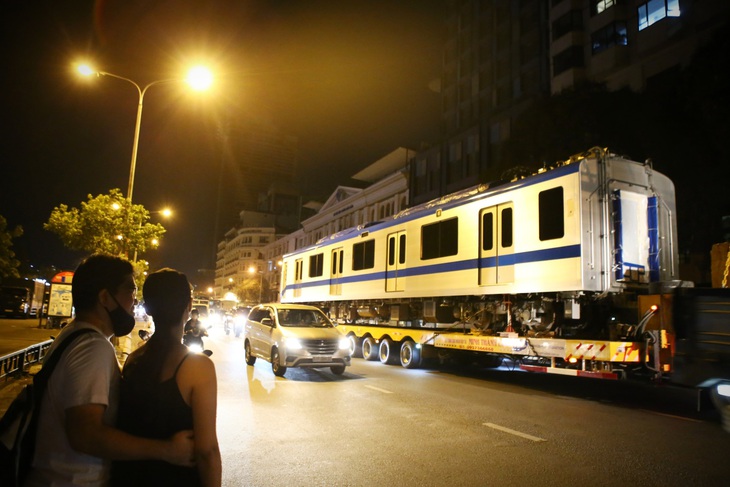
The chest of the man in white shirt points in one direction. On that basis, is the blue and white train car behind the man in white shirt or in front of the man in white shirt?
in front

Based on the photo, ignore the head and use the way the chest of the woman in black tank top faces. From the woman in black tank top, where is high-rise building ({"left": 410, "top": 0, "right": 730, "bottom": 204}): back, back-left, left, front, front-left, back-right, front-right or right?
front-right

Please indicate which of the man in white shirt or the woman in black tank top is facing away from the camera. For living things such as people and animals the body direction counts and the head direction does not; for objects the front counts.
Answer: the woman in black tank top

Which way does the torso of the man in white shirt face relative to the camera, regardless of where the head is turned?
to the viewer's right

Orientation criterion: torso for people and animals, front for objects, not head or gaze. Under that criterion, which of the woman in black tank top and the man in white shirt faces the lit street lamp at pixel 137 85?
the woman in black tank top

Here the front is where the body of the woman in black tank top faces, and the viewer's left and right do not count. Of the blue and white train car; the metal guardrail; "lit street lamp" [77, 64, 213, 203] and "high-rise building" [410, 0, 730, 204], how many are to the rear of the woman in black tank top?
0

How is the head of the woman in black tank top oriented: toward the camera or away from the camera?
away from the camera

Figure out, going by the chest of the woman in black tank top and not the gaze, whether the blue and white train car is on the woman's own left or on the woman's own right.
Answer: on the woman's own right

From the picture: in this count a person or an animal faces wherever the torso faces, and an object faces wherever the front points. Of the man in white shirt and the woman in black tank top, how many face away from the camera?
1

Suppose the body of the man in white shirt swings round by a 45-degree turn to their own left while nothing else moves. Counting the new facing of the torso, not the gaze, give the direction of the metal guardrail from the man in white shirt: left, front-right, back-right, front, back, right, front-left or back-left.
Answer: front-left

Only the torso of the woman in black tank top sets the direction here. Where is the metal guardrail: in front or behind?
in front

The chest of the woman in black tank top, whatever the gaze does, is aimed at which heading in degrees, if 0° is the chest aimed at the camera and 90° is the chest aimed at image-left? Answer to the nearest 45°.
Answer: approximately 180°

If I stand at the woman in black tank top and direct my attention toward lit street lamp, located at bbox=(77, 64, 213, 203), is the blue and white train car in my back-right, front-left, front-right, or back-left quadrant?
front-right

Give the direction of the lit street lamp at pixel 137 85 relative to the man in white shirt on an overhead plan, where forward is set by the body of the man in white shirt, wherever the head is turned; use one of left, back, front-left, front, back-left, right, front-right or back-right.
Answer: left

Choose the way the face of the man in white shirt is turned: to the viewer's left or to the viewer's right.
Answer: to the viewer's right

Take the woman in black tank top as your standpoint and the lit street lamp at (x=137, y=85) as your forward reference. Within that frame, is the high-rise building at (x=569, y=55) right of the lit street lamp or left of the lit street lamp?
right

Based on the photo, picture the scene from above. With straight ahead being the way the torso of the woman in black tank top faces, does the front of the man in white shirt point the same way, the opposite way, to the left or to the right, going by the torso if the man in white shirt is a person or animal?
to the right
